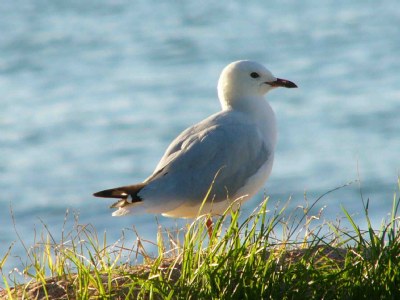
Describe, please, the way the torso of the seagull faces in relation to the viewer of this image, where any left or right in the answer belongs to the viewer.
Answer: facing to the right of the viewer
